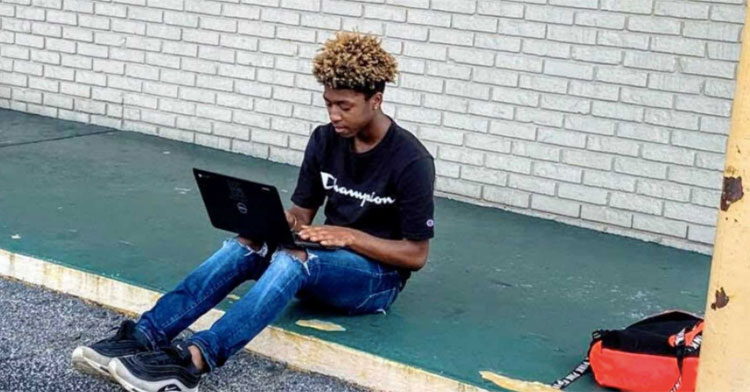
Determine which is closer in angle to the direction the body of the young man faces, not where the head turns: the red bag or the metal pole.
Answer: the metal pole

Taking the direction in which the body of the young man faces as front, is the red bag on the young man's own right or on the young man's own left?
on the young man's own left

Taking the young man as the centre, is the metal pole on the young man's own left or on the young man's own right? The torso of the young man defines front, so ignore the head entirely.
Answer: on the young man's own left

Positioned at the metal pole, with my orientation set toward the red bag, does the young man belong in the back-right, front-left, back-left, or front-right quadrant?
front-left

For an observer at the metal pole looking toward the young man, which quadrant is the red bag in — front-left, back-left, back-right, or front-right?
front-right

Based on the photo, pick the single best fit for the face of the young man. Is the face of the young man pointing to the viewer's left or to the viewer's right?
to the viewer's left

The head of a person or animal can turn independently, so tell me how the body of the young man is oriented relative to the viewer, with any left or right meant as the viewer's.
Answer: facing the viewer and to the left of the viewer
